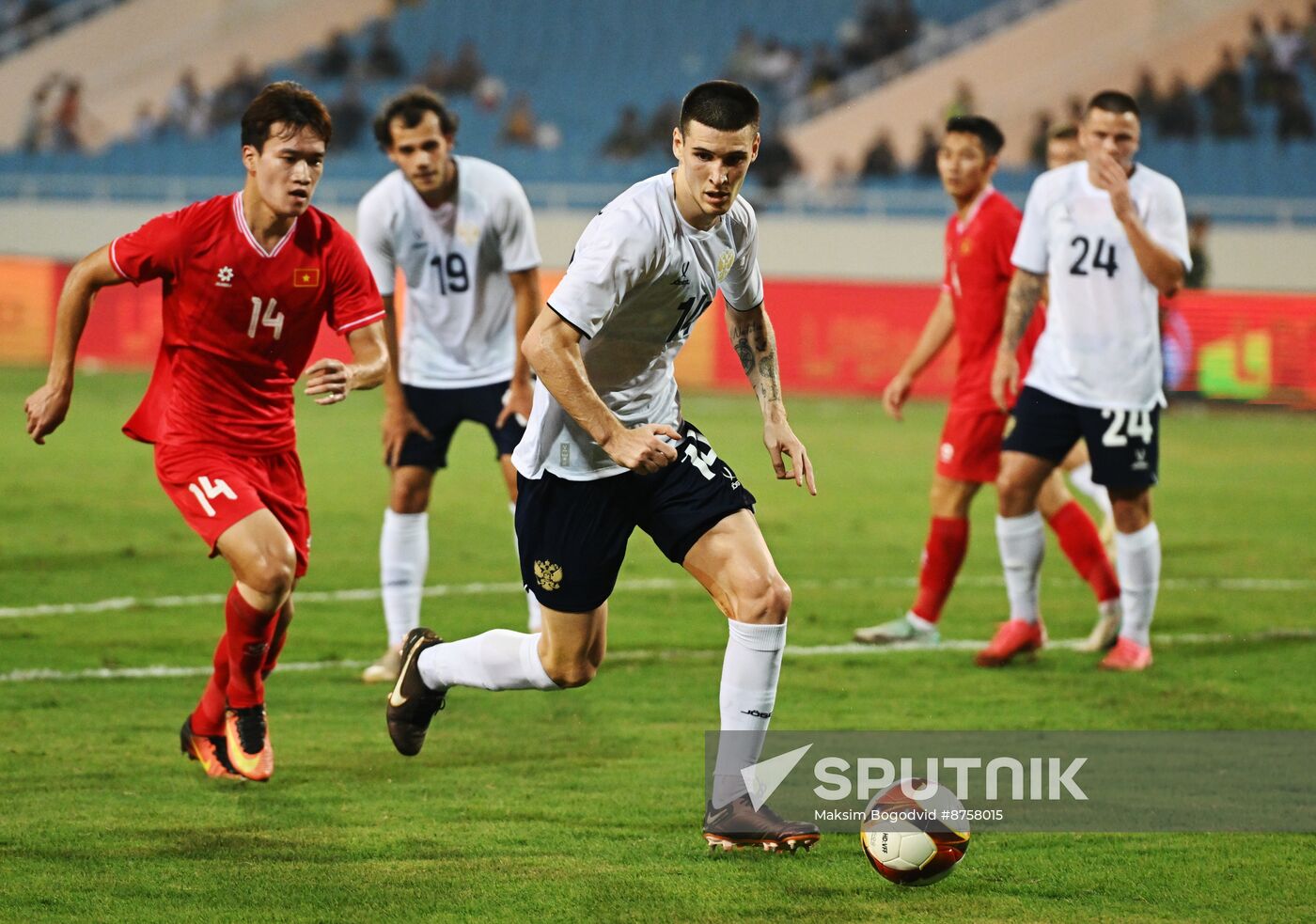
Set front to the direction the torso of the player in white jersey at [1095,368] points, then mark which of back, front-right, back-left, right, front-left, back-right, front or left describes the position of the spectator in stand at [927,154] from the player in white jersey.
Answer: back

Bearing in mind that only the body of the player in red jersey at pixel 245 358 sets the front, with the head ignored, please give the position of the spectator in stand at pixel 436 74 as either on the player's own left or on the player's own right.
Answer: on the player's own left

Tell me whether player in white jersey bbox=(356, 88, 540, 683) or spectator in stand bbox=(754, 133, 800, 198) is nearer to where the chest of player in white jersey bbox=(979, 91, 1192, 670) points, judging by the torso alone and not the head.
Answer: the player in white jersey

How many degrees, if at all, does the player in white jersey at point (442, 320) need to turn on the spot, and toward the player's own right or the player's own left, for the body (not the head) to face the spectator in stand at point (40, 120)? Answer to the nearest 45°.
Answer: approximately 180°

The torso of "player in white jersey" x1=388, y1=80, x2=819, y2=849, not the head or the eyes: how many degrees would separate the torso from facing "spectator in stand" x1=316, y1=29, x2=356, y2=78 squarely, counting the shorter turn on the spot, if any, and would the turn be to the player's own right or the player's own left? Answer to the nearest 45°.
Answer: approximately 135° to the player's own left

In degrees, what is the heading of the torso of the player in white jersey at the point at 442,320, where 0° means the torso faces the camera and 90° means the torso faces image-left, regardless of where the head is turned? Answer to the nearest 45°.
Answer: approximately 0°

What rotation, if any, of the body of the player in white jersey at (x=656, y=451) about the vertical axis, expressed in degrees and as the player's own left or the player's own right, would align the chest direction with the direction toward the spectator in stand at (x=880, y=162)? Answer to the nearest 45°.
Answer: approximately 135° to the player's own left

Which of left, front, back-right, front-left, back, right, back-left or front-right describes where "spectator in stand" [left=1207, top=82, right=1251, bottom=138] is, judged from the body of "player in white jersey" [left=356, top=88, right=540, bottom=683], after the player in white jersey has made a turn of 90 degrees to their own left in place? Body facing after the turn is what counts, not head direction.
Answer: front-left

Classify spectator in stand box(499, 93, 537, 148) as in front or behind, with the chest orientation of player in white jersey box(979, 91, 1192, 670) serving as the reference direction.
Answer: behind

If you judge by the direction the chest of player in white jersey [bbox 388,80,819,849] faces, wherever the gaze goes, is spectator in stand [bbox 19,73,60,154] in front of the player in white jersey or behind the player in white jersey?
behind

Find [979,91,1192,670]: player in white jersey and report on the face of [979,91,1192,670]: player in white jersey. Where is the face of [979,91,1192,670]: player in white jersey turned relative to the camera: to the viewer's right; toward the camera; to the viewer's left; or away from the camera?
toward the camera

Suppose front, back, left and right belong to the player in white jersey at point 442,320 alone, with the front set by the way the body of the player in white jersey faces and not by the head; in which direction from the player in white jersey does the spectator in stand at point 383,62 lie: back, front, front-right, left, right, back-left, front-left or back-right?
back

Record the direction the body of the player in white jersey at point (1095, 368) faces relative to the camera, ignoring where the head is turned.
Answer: toward the camera

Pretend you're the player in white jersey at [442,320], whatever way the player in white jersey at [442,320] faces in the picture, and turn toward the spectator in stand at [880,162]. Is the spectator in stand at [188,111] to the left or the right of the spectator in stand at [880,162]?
left

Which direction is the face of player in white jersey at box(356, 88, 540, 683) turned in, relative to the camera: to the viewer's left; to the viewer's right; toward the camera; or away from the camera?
toward the camera

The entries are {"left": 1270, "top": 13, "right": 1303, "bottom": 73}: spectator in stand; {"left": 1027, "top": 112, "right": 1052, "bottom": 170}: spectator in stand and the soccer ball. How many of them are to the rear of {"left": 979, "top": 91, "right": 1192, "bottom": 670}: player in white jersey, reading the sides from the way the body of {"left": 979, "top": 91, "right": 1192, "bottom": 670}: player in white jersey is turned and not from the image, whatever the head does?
2

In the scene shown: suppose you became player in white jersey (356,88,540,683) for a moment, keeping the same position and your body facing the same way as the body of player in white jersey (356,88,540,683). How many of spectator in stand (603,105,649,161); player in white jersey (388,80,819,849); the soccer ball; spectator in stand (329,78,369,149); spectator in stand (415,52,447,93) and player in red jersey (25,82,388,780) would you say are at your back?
3

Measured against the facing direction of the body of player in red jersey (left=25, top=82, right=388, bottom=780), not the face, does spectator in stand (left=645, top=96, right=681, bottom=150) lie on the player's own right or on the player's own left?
on the player's own left
